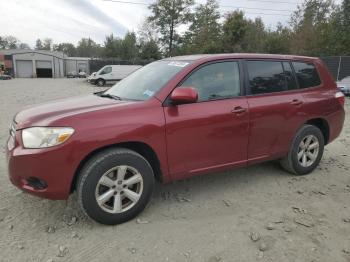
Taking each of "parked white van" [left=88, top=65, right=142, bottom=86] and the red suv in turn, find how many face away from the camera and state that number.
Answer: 0

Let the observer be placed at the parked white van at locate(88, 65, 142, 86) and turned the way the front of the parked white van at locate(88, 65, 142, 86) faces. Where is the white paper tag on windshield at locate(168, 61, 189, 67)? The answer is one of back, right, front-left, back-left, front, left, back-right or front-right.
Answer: left

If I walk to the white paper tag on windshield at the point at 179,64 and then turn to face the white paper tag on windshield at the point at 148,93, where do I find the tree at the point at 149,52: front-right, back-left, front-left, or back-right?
back-right

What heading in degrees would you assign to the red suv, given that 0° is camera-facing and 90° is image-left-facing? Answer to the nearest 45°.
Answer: approximately 45°

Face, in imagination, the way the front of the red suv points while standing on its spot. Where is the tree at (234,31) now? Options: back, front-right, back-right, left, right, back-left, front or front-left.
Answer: back-right

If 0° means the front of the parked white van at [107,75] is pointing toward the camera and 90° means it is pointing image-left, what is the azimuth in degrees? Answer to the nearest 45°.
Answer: approximately 90°

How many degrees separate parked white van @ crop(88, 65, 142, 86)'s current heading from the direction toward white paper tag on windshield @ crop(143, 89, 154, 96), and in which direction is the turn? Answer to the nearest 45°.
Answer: approximately 90° to its left

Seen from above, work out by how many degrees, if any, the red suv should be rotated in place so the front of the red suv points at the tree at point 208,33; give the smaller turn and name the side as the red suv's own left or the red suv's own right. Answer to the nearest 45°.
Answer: approximately 135° to the red suv's own right

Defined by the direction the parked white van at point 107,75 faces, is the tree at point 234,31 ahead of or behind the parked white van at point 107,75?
behind

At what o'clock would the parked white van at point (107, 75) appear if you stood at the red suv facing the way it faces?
The parked white van is roughly at 4 o'clock from the red suv.

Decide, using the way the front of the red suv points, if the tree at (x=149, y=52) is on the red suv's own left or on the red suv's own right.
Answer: on the red suv's own right

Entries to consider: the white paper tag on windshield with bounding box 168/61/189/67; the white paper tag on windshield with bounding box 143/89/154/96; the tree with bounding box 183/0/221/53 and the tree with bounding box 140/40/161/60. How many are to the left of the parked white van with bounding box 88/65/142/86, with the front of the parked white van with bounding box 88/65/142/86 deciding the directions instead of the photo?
2
